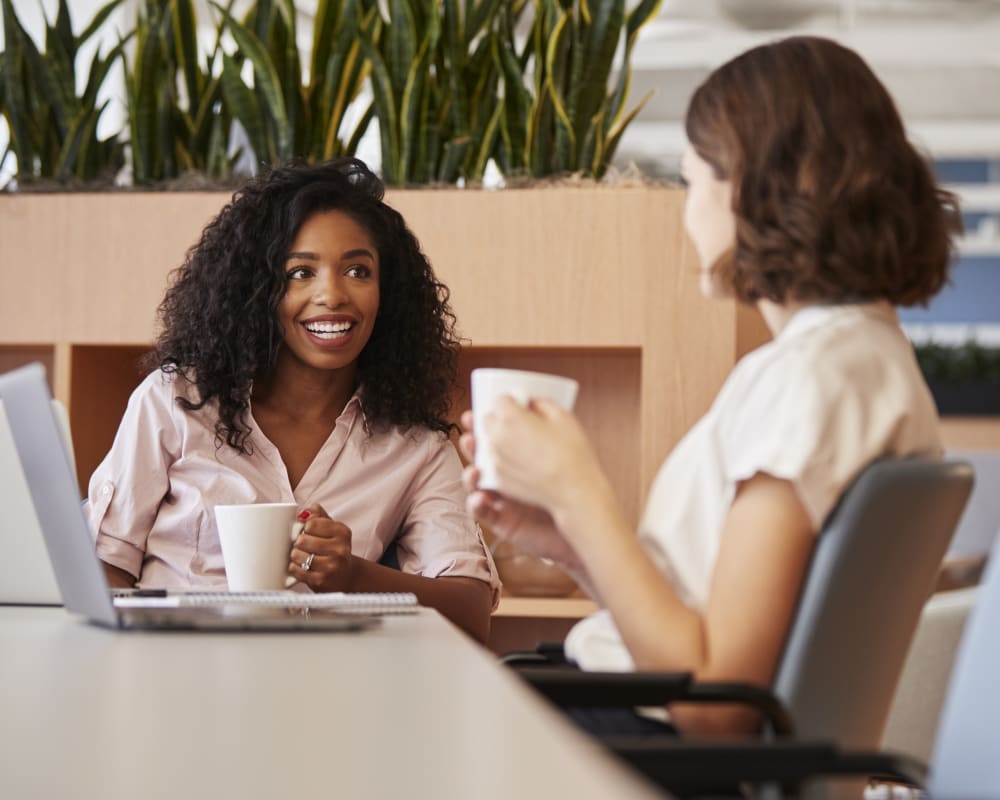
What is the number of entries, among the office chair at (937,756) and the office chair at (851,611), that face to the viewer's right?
0

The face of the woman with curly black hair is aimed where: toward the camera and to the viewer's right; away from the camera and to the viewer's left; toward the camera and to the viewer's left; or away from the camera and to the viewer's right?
toward the camera and to the viewer's right

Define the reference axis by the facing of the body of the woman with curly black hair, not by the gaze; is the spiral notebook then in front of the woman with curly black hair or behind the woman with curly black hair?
in front

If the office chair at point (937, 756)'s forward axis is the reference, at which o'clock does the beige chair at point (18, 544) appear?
The beige chair is roughly at 1 o'clock from the office chair.

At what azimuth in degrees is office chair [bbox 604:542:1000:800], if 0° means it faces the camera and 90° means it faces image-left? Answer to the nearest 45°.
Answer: approximately 90°

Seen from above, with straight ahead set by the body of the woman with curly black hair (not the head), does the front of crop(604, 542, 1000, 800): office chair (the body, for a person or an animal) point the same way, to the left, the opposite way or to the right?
to the right

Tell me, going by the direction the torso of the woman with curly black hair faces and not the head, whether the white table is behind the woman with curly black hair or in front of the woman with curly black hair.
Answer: in front
